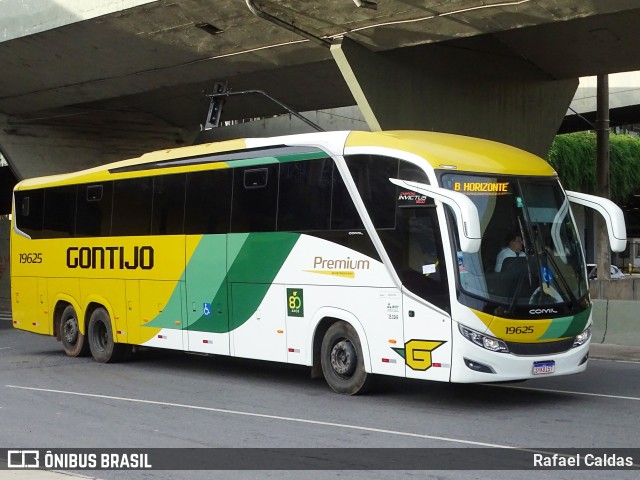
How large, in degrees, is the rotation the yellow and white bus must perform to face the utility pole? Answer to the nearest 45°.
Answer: approximately 90° to its left

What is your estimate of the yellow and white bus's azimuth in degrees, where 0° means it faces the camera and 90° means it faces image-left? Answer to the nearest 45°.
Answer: approximately 315°
